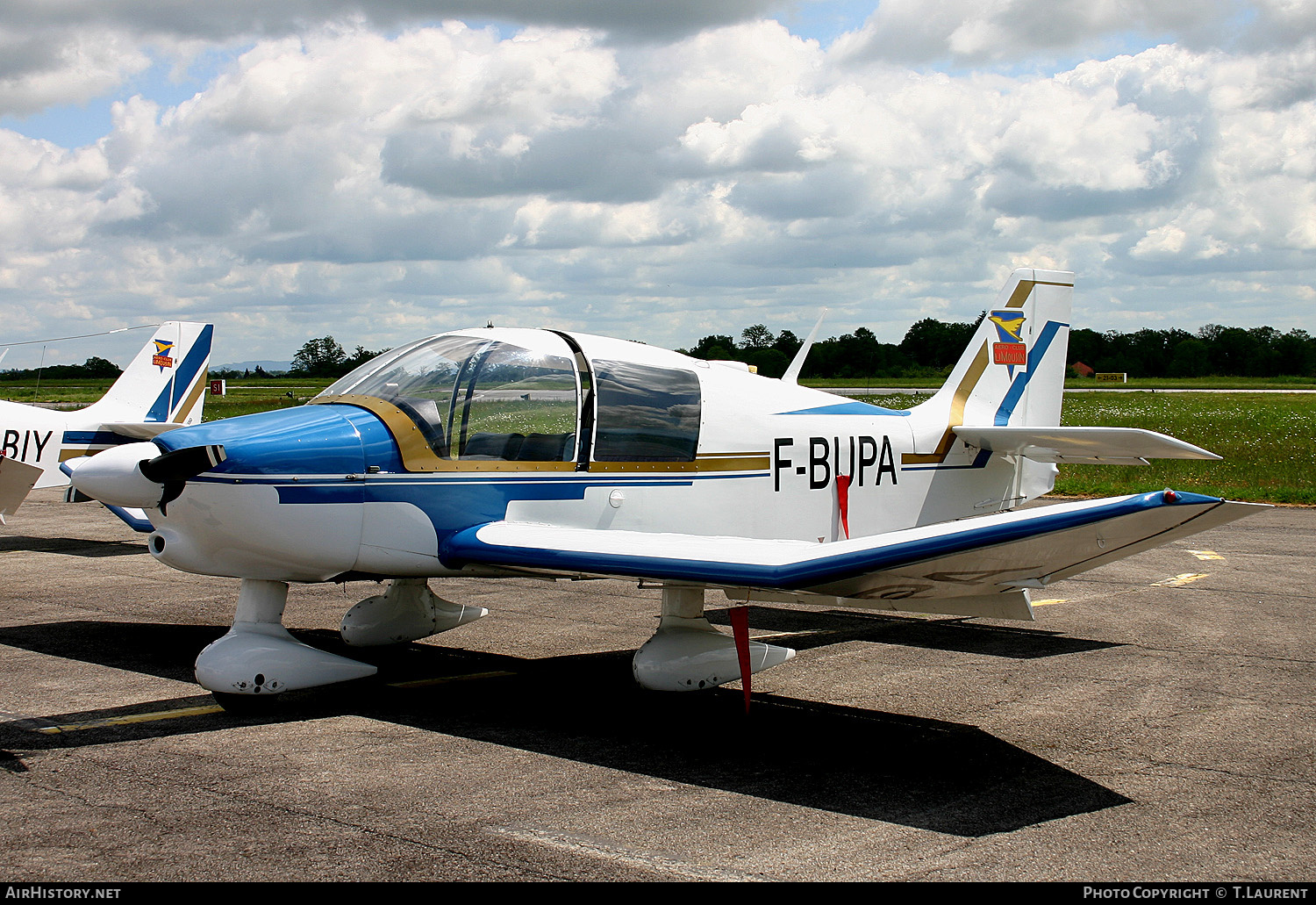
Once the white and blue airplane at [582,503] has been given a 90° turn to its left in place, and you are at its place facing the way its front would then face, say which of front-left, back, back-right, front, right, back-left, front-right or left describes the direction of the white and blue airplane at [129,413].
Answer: back
